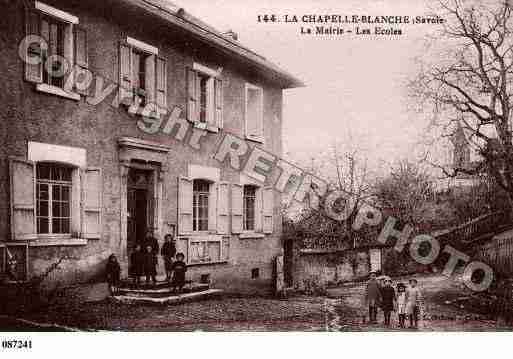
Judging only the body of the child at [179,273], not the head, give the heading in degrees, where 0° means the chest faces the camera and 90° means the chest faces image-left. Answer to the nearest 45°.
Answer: approximately 0°

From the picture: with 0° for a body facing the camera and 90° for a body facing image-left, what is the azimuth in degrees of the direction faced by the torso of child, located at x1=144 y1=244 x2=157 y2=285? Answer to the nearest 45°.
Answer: approximately 0°

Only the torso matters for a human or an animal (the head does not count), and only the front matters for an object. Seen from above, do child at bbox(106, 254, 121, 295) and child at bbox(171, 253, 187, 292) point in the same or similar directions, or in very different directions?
same or similar directions

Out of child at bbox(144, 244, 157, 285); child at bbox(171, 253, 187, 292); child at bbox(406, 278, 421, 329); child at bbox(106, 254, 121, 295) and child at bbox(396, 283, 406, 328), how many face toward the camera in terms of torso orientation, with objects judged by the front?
5

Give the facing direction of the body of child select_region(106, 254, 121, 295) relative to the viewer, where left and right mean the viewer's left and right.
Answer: facing the viewer

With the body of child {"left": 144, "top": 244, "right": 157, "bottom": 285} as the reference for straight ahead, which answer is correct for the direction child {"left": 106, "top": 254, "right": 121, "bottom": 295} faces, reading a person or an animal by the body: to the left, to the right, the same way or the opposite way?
the same way

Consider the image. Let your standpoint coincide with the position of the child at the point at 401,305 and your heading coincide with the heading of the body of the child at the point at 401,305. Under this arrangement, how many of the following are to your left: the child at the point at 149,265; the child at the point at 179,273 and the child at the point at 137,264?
0

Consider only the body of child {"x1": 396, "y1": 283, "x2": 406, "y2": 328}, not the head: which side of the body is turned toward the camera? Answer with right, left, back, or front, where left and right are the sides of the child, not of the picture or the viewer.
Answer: front

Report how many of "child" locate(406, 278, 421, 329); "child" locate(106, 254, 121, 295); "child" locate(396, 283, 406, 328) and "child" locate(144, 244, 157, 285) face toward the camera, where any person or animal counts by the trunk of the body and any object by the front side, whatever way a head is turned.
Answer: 4

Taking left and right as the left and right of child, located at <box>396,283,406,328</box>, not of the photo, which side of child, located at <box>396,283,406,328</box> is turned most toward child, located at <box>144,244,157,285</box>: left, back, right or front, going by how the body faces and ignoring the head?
right

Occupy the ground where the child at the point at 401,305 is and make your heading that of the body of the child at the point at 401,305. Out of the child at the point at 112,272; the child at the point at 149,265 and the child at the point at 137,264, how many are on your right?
3
